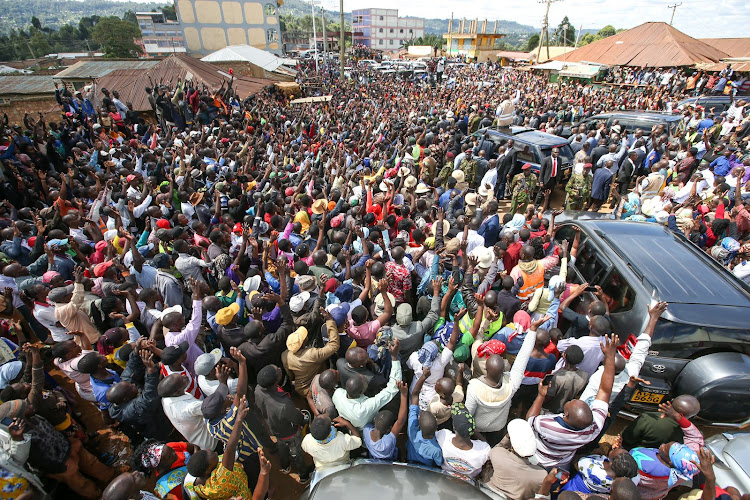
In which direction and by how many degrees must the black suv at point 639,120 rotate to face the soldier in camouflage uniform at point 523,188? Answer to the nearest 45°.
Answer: approximately 90° to its left

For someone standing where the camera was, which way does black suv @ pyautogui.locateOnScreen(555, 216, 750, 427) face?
facing away from the viewer and to the left of the viewer

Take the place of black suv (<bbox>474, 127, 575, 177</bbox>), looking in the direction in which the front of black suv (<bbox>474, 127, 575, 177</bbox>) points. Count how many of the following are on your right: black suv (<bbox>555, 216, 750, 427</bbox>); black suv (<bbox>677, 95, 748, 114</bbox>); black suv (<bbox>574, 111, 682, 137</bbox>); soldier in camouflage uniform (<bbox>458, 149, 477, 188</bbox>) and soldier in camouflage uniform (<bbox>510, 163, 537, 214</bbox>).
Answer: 2

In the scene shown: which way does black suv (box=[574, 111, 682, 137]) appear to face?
to the viewer's left

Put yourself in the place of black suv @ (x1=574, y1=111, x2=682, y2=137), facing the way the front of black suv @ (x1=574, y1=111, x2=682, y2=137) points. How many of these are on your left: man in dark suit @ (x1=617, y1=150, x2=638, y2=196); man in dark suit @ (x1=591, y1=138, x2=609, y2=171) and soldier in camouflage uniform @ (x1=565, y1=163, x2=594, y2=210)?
3

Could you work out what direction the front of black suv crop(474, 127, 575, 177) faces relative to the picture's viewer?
facing away from the viewer and to the left of the viewer

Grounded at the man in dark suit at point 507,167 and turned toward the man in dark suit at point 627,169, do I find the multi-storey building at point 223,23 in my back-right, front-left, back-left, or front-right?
back-left

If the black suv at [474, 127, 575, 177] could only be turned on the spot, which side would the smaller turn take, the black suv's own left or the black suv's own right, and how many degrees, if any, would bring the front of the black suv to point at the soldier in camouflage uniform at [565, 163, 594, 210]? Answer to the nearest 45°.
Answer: approximately 180°

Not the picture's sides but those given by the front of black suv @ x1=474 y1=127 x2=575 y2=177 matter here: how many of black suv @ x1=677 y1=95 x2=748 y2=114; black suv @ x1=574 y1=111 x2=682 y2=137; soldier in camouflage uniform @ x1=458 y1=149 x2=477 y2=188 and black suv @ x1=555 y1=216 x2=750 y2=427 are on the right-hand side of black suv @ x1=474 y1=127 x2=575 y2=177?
2
